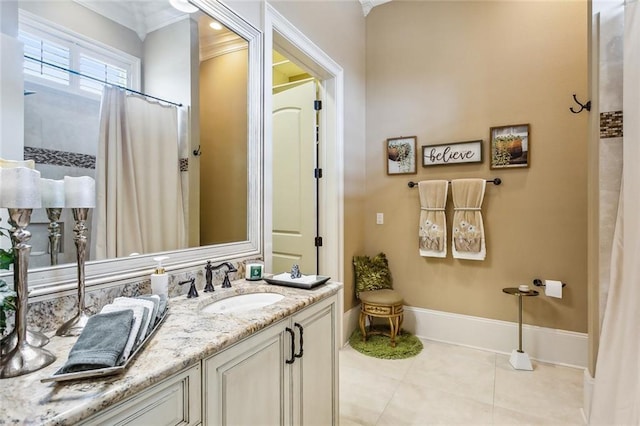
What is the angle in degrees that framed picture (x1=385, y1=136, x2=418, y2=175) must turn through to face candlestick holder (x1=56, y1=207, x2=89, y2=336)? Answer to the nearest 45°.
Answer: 0° — it already faces it

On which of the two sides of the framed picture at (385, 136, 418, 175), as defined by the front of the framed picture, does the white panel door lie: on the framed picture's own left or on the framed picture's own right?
on the framed picture's own right

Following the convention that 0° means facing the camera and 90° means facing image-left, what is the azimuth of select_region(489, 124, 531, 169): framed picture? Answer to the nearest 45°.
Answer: approximately 0°

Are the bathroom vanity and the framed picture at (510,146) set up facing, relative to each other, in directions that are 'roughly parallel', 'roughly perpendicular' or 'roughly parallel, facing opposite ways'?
roughly perpendicular

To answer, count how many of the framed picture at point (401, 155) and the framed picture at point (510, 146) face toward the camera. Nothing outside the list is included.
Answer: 2

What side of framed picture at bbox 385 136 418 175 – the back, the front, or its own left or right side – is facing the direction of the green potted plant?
front

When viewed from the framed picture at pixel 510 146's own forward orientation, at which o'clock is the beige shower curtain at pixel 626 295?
The beige shower curtain is roughly at 11 o'clock from the framed picture.

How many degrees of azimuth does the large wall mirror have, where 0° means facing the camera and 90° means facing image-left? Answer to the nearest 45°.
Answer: approximately 315°

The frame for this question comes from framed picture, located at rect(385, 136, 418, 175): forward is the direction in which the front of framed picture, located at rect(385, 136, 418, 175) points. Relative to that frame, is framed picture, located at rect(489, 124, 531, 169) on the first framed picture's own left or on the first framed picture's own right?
on the first framed picture's own left
